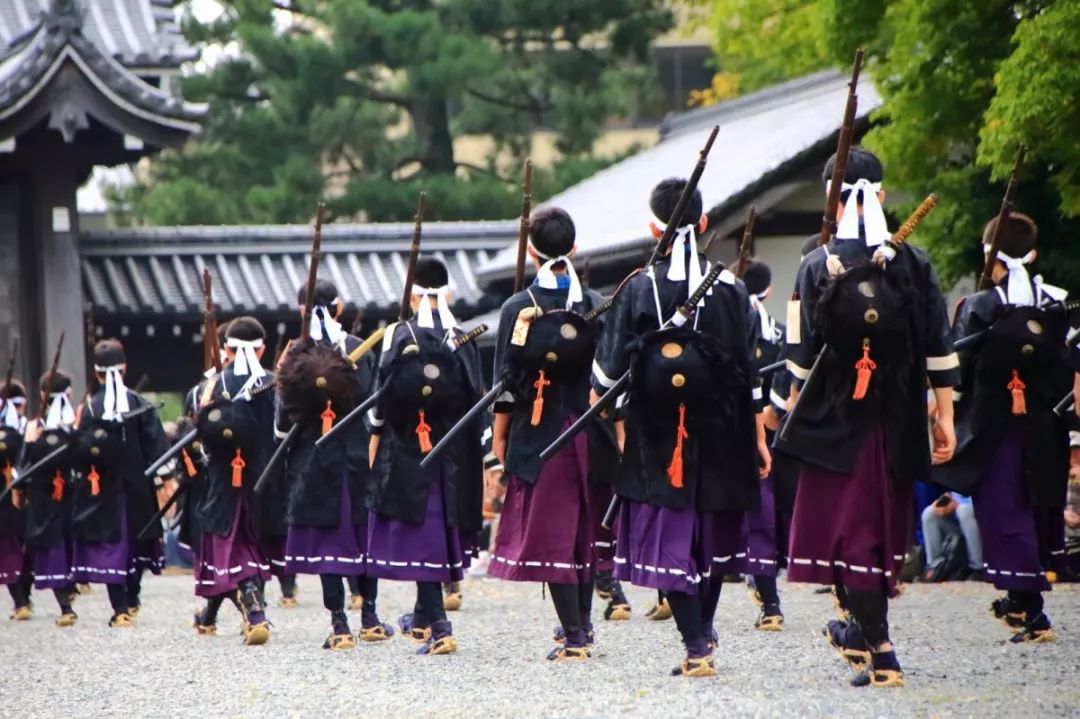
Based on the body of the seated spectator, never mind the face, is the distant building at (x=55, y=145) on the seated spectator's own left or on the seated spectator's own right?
on the seated spectator's own right
